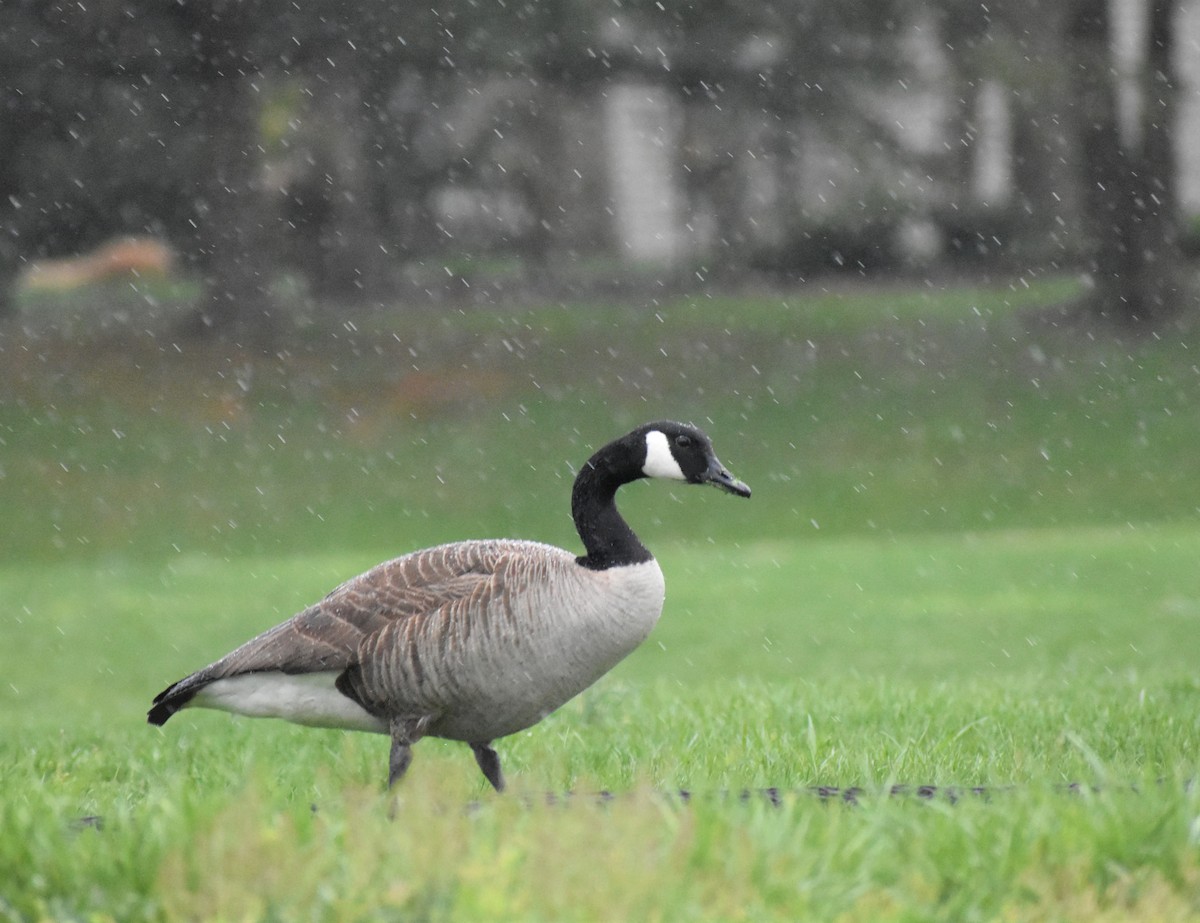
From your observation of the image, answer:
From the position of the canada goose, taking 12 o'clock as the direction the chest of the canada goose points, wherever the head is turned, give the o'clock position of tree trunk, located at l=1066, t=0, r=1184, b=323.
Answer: The tree trunk is roughly at 10 o'clock from the canada goose.

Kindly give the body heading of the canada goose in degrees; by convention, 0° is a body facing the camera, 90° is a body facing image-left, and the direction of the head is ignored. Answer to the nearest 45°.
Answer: approximately 270°
